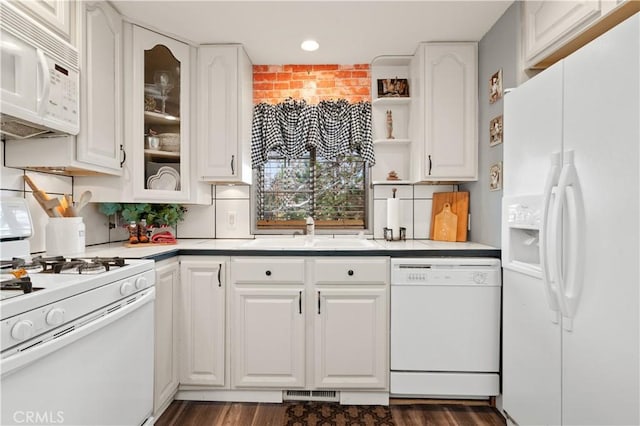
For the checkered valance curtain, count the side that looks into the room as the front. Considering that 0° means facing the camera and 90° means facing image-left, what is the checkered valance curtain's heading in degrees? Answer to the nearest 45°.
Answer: approximately 0°

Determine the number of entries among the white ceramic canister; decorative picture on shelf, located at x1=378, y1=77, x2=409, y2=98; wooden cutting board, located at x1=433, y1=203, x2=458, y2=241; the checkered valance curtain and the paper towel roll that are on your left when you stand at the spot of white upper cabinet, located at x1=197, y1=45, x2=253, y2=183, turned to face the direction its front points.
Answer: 4

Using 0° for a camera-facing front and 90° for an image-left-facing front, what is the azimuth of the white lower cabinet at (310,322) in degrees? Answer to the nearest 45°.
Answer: approximately 0°

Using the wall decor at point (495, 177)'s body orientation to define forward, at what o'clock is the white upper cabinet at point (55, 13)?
The white upper cabinet is roughly at 12 o'clock from the wall decor.

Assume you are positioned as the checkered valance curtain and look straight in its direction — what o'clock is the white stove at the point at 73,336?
The white stove is roughly at 1 o'clock from the checkered valance curtain.

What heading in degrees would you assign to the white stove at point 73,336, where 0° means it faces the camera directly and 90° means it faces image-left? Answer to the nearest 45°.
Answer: approximately 315°

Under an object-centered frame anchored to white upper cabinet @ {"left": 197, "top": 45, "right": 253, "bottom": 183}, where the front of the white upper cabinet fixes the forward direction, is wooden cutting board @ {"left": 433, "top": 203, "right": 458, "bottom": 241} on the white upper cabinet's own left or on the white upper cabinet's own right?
on the white upper cabinet's own left

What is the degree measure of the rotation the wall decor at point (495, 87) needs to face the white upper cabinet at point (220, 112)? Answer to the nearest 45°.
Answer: approximately 45° to its right
